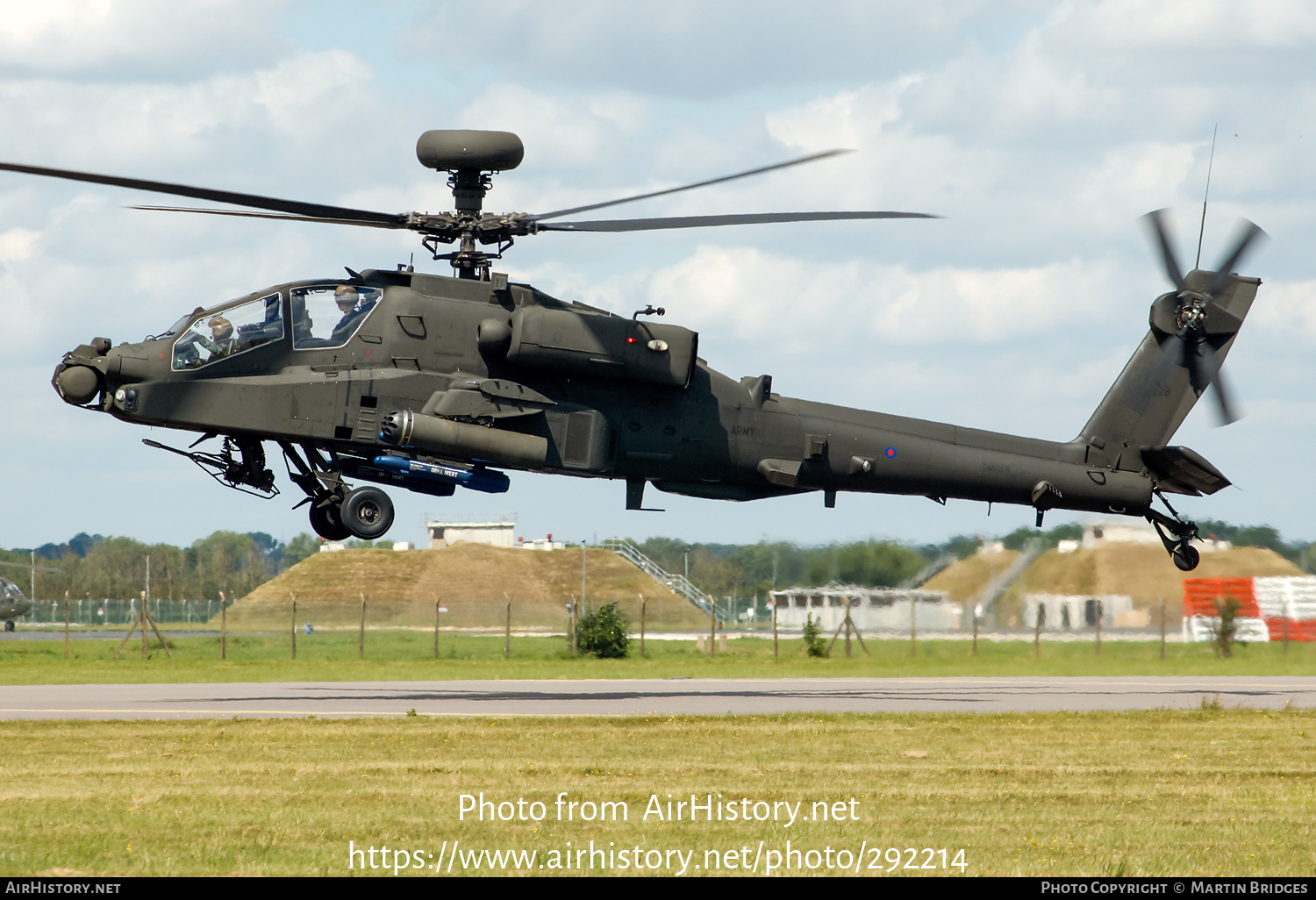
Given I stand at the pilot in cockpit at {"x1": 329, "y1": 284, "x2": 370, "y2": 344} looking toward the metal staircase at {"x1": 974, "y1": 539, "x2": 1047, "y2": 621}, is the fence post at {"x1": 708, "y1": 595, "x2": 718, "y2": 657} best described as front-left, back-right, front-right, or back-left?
front-left

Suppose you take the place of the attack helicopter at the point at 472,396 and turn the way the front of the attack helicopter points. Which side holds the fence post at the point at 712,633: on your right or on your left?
on your right

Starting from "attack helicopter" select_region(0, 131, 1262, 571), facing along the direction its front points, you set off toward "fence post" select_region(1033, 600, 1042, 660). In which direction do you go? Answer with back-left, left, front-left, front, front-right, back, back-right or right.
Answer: back-right

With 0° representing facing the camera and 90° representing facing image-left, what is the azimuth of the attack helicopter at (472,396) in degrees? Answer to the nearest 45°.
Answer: approximately 90°

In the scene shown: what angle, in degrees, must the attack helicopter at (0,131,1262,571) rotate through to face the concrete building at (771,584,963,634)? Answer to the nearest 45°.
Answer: approximately 135° to its right

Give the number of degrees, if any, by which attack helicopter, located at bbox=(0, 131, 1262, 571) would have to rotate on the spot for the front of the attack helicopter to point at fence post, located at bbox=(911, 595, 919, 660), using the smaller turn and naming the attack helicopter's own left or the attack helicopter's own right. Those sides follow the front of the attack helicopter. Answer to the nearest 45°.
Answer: approximately 135° to the attack helicopter's own right

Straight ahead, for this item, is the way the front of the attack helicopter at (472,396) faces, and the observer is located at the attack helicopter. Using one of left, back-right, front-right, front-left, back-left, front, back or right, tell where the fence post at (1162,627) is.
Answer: back-right

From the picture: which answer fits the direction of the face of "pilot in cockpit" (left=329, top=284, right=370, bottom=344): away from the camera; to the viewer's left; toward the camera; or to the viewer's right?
to the viewer's left

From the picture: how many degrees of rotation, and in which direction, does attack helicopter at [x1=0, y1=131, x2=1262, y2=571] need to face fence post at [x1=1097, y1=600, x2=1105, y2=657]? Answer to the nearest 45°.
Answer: approximately 135° to its right

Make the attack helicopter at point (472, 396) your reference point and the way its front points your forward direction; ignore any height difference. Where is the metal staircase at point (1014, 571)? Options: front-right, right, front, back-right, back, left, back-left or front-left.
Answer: back-right
